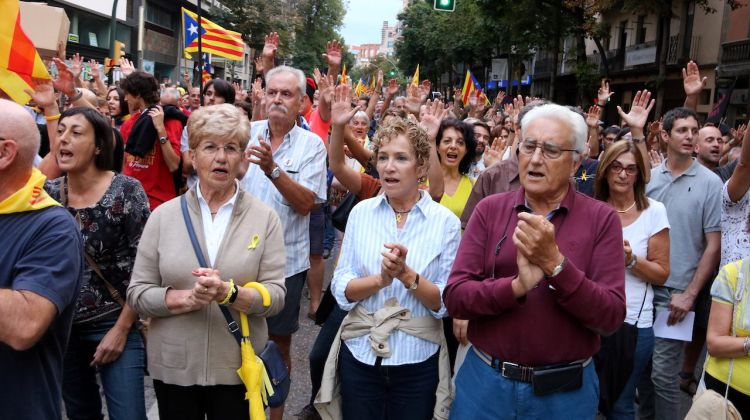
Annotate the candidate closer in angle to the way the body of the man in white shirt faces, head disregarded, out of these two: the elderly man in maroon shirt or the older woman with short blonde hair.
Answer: the older woman with short blonde hair

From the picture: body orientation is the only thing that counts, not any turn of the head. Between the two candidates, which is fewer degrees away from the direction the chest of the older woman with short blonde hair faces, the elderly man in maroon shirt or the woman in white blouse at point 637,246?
the elderly man in maroon shirt

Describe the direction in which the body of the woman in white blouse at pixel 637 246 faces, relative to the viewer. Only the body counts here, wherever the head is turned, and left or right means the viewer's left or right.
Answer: facing the viewer and to the left of the viewer

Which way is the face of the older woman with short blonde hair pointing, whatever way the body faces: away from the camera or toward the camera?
toward the camera

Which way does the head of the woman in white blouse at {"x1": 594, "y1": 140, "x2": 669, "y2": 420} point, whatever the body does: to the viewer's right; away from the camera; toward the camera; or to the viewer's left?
toward the camera

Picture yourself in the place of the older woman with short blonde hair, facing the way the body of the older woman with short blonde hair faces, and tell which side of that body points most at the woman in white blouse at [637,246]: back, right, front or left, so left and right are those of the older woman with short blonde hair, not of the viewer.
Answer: left

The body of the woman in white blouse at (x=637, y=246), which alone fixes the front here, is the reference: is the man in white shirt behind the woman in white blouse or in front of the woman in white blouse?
in front

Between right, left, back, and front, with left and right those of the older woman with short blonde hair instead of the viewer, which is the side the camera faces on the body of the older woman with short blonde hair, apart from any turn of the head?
front

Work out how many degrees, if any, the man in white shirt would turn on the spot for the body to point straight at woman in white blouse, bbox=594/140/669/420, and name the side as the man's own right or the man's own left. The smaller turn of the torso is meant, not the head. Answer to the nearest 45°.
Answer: approximately 135° to the man's own left

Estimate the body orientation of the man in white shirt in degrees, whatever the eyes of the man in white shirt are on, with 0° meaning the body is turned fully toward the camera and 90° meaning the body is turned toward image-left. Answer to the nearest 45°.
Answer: approximately 45°

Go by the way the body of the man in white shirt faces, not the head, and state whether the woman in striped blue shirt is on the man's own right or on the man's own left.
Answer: on the man's own left
